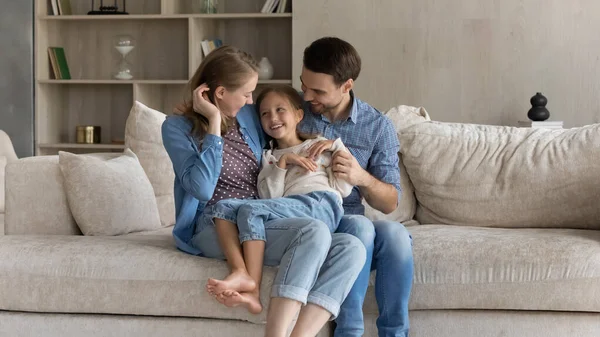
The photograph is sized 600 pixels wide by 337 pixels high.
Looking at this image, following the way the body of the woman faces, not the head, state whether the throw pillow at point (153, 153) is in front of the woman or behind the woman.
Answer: behind

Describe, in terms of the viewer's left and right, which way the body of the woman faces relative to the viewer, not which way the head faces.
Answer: facing the viewer and to the right of the viewer

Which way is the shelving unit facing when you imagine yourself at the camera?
facing the viewer

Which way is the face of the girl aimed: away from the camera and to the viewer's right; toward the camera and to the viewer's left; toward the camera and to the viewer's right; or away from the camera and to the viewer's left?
toward the camera and to the viewer's left

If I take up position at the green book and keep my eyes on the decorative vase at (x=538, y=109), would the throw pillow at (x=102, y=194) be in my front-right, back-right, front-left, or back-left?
front-right

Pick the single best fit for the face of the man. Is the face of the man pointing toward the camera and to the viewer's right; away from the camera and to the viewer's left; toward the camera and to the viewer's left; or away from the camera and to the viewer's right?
toward the camera and to the viewer's left

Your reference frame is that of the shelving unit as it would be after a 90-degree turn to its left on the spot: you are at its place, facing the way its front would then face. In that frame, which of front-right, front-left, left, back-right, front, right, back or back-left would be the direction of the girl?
right

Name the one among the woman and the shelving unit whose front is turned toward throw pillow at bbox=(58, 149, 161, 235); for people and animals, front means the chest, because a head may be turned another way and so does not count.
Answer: the shelving unit

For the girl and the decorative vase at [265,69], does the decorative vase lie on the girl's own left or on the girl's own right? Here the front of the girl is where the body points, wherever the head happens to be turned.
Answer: on the girl's own right

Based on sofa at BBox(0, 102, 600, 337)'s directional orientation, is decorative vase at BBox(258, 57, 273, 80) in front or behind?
behind

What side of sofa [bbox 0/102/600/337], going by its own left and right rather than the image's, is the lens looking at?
front

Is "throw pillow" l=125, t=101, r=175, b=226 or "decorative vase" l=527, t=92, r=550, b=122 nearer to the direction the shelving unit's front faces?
the throw pillow

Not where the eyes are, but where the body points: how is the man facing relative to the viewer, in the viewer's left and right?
facing the viewer and to the left of the viewer

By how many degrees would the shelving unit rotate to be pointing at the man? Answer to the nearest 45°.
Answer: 0° — it already faces them

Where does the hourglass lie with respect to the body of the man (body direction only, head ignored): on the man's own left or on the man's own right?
on the man's own right
